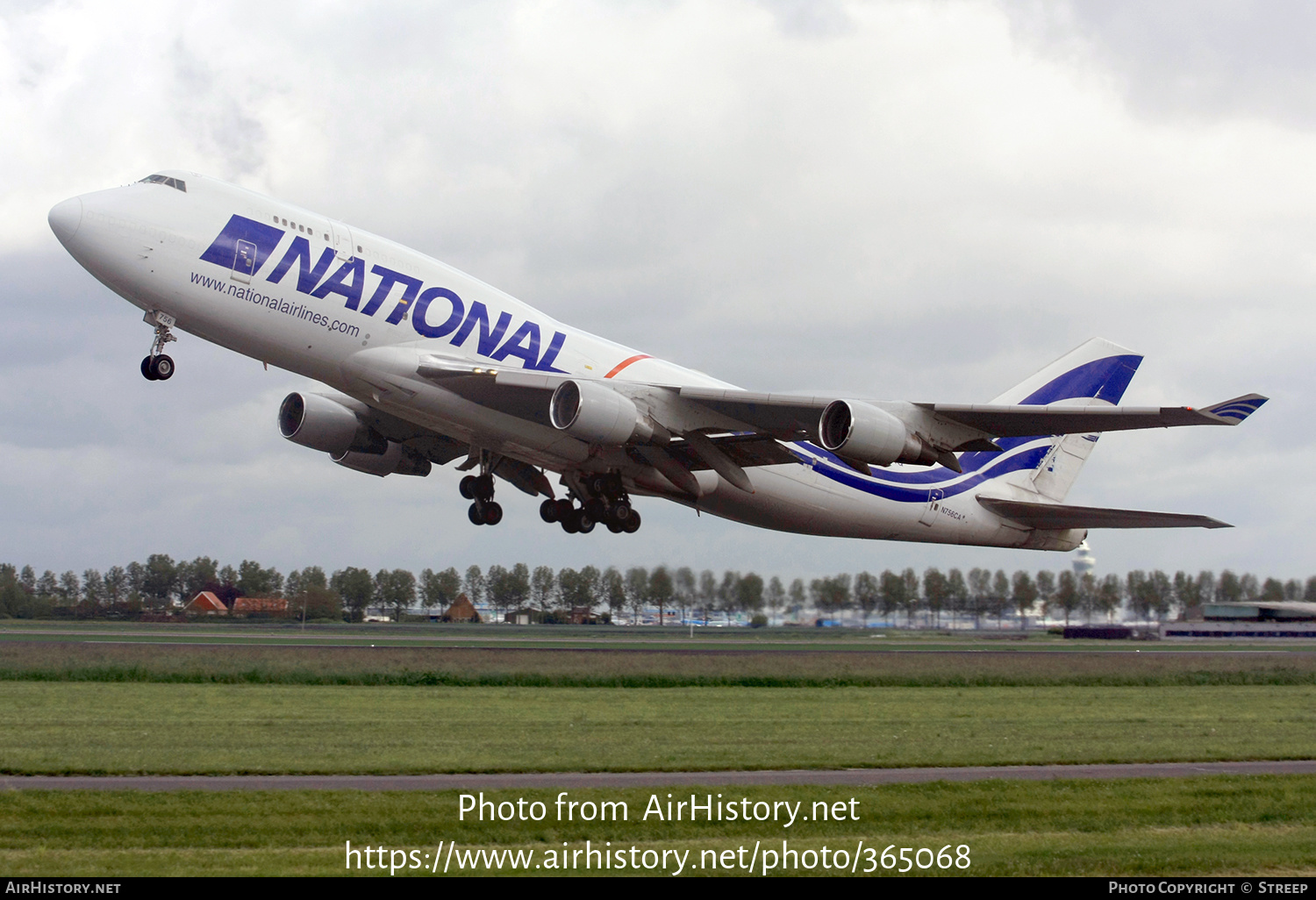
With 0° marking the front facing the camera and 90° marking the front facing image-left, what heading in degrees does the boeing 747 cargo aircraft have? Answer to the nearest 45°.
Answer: approximately 45°
